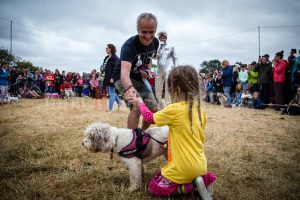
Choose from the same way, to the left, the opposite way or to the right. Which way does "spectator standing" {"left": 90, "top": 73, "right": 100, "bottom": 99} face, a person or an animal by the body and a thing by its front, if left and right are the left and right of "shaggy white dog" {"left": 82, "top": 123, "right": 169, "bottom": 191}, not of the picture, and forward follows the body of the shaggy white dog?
to the left

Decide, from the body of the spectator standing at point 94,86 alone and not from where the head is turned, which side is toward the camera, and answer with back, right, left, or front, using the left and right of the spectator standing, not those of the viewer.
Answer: front

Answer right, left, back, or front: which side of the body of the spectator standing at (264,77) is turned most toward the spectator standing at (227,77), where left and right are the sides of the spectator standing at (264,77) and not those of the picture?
right

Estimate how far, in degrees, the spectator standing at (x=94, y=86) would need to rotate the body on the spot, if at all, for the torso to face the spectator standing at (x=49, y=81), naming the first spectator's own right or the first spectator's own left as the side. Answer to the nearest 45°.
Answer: approximately 90° to the first spectator's own right

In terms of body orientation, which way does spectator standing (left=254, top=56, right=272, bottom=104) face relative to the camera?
toward the camera

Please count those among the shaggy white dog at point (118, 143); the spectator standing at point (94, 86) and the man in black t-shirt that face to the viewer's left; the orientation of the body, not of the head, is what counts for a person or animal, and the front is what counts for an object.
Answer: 1

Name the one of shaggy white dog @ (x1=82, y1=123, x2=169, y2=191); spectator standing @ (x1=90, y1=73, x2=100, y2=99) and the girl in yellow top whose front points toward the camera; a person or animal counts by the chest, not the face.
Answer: the spectator standing

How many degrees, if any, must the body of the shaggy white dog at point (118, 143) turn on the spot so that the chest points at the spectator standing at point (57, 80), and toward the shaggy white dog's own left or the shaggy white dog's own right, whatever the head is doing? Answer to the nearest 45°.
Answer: approximately 90° to the shaggy white dog's own right

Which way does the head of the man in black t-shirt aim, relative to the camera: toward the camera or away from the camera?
toward the camera

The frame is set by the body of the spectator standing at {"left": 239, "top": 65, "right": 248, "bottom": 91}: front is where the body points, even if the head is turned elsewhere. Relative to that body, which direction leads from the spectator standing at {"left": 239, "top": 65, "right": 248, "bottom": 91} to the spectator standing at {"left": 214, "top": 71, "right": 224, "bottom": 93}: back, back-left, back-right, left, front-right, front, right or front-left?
right

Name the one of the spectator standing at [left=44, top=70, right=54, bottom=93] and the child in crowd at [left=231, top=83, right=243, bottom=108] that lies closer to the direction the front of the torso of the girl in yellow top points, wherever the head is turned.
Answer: the spectator standing

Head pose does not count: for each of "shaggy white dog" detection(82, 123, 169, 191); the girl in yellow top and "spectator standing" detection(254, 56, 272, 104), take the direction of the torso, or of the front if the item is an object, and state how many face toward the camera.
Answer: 1

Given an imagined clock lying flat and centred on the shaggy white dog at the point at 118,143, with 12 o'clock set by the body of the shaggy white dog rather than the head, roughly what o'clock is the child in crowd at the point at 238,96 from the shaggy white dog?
The child in crowd is roughly at 4 o'clock from the shaggy white dog.

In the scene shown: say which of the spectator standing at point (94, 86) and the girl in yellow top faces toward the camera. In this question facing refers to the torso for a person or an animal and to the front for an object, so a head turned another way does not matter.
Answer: the spectator standing

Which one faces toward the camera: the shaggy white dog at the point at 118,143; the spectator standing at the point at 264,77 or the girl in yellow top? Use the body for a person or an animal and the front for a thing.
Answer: the spectator standing
